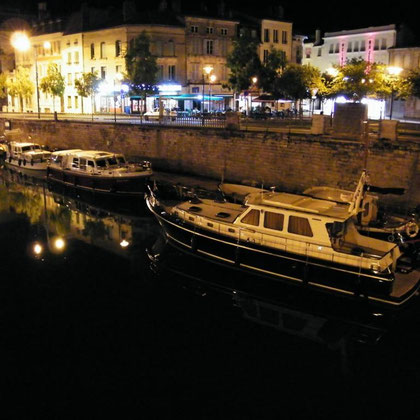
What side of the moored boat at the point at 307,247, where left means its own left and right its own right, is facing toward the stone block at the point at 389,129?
right

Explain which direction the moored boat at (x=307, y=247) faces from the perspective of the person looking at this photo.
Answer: facing away from the viewer and to the left of the viewer

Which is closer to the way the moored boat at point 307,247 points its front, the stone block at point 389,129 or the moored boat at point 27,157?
the moored boat

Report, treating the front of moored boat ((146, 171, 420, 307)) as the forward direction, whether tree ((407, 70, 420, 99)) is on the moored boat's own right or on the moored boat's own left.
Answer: on the moored boat's own right

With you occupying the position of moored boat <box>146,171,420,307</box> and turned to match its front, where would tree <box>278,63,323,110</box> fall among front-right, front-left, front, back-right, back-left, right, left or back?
front-right

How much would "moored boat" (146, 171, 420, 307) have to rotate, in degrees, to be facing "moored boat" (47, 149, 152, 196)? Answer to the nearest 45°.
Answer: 0° — it already faces it
